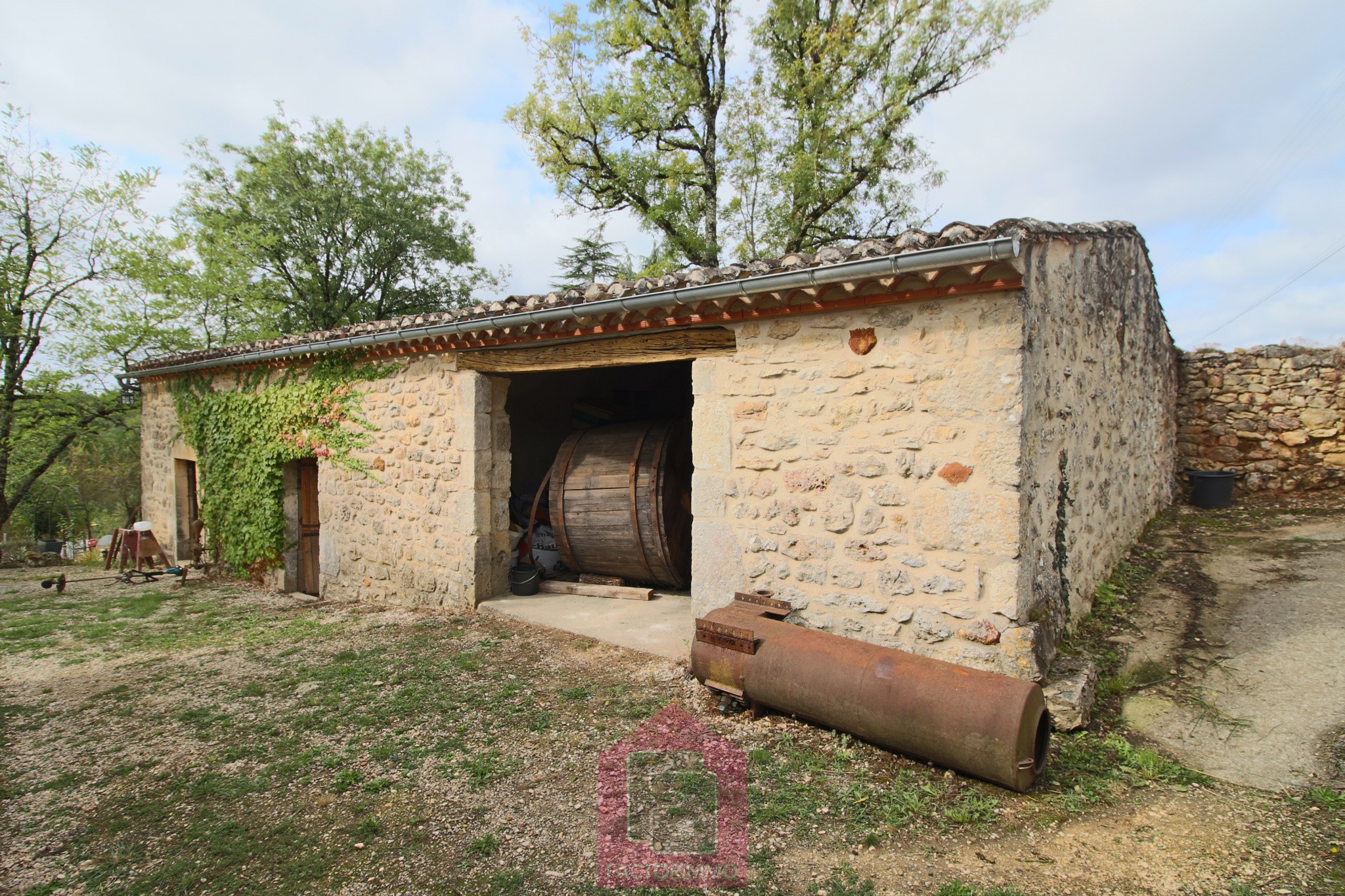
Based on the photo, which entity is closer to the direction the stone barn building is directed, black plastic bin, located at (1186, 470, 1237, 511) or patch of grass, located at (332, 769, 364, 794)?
the patch of grass

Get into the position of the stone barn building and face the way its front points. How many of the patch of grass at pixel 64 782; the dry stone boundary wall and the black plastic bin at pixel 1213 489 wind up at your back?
2

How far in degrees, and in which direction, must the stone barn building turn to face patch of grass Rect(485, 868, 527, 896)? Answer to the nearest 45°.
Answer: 0° — it already faces it

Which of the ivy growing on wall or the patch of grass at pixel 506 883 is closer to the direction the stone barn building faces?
the patch of grass

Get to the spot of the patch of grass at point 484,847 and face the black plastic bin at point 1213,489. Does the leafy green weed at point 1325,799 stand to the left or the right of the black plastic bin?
right

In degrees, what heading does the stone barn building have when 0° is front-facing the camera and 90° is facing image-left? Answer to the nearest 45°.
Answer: approximately 45°

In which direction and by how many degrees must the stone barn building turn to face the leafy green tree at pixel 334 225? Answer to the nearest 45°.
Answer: approximately 90° to its right
